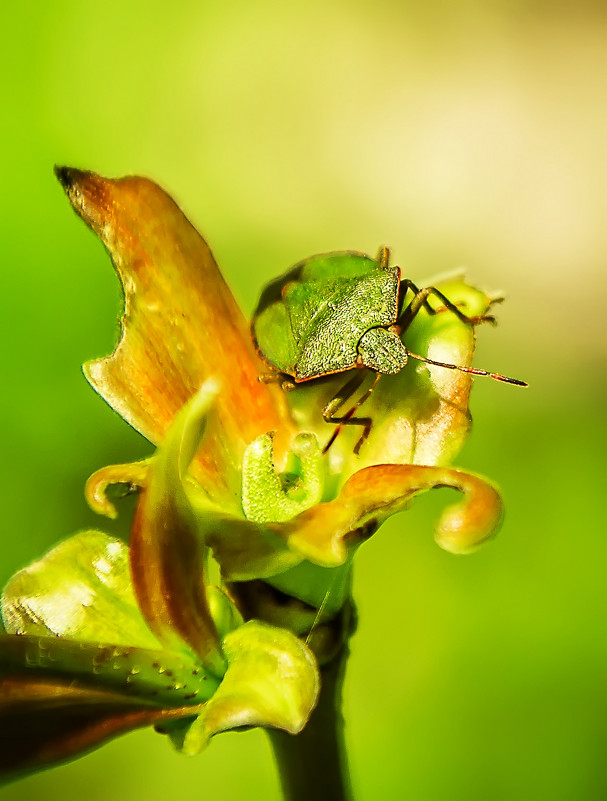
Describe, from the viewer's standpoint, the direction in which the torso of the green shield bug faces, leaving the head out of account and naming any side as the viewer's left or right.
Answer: facing the viewer and to the right of the viewer
